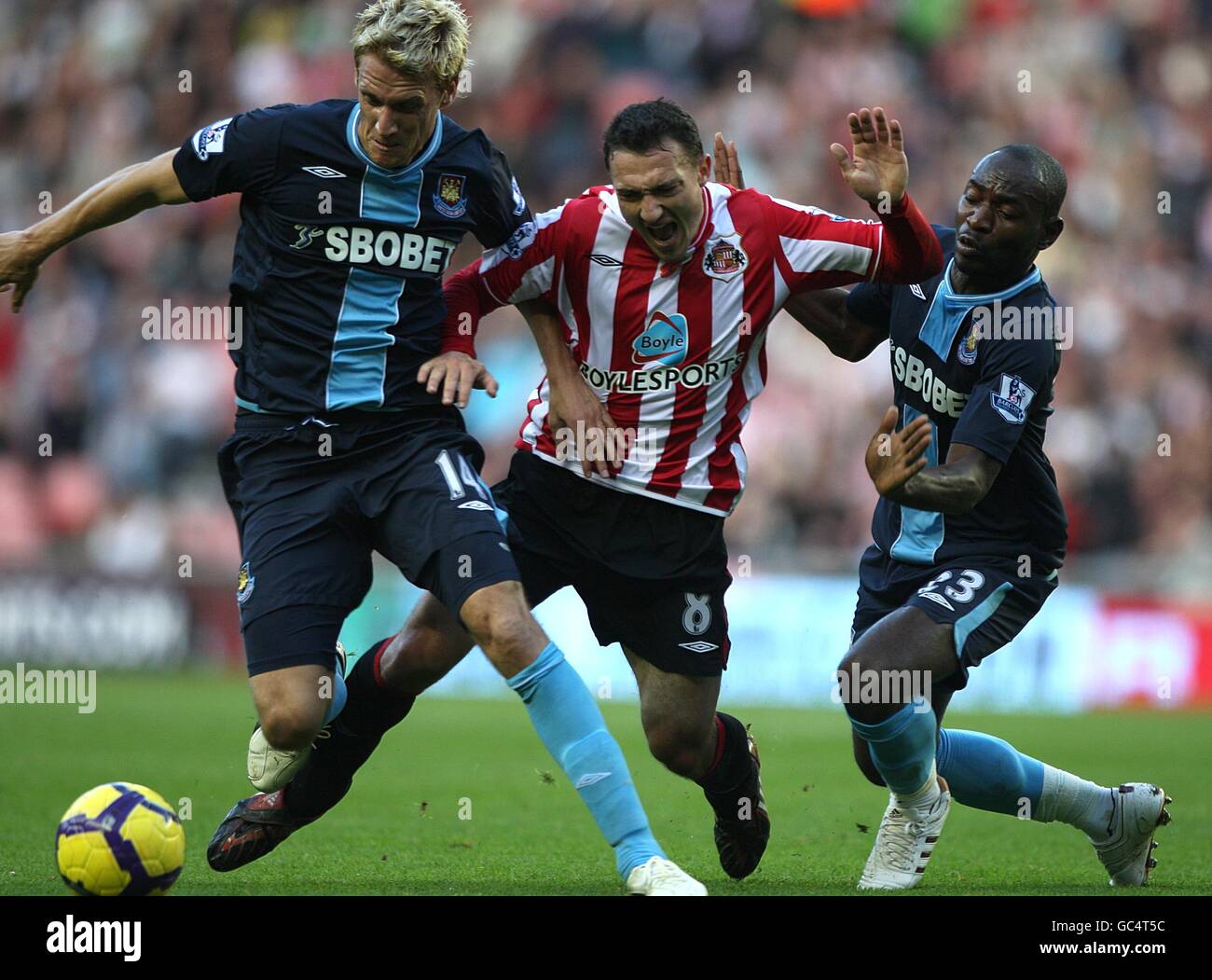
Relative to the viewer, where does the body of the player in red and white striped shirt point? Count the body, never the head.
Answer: toward the camera
